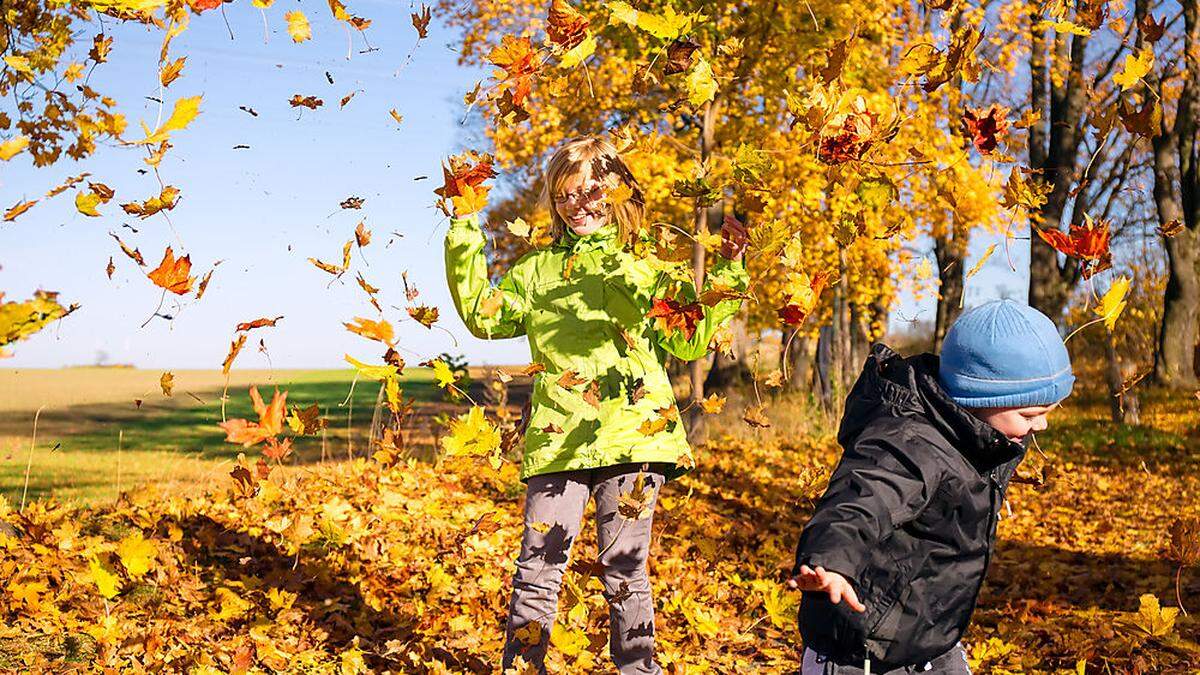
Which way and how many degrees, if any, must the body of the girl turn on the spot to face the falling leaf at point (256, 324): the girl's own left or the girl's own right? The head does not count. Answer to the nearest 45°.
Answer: approximately 90° to the girl's own right

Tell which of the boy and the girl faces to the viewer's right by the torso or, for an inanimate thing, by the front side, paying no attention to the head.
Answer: the boy

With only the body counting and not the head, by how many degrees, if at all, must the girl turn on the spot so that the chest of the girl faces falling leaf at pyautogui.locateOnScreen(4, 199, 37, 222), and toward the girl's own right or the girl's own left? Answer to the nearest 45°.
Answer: approximately 90° to the girl's own right

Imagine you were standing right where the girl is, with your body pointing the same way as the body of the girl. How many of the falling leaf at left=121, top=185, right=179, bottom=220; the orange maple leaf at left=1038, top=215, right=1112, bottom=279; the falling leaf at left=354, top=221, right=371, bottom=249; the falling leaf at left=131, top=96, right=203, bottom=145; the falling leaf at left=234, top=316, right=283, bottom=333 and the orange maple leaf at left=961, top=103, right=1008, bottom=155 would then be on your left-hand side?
2

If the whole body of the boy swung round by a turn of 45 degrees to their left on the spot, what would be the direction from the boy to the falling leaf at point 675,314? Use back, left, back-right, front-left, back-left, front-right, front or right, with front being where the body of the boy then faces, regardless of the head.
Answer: left

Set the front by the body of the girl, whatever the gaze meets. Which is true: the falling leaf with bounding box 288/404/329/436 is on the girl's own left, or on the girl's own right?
on the girl's own right

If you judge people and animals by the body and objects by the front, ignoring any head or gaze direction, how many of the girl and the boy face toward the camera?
1

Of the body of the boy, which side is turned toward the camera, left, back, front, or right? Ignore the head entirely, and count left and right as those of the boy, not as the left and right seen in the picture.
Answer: right

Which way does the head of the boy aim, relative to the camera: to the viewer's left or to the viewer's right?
to the viewer's right

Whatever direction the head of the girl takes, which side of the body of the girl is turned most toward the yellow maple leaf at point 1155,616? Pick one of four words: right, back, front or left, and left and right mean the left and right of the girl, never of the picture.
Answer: left

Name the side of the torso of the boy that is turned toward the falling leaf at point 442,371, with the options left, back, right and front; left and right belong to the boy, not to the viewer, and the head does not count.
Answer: back

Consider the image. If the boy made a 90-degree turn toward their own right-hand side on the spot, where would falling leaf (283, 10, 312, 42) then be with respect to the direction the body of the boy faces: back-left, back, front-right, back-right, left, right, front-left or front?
right

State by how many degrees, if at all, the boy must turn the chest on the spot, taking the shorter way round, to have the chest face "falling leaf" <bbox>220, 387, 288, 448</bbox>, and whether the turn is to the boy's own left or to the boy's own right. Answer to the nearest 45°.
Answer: approximately 180°

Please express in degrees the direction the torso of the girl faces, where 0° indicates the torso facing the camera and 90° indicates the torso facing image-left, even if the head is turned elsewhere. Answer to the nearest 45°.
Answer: approximately 0°

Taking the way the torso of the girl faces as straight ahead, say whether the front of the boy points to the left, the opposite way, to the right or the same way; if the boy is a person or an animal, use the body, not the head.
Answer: to the left
